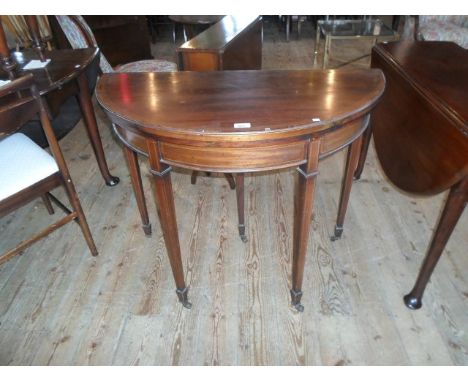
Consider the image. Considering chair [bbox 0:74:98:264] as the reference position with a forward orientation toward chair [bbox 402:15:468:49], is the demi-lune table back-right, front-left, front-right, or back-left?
front-right

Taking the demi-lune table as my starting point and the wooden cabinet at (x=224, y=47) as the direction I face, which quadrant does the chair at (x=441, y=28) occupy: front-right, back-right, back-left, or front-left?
front-right

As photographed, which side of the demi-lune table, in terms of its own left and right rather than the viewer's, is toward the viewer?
front

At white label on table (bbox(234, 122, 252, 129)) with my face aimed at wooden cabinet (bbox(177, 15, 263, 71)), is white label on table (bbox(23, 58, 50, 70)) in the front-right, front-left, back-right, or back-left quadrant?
front-left

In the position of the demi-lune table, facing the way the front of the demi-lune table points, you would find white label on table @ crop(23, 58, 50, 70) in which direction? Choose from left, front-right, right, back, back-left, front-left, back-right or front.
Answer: back-right

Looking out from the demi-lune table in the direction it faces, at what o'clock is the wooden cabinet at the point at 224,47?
The wooden cabinet is roughly at 6 o'clock from the demi-lune table.

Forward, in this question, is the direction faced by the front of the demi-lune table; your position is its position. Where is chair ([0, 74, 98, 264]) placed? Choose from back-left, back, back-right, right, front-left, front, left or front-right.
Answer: right

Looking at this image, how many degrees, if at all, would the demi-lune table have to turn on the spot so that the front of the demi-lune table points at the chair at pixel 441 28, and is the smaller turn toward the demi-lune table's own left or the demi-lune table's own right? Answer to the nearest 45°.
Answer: approximately 135° to the demi-lune table's own left

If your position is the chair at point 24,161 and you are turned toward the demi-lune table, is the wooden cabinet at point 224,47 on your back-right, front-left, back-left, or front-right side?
front-left
